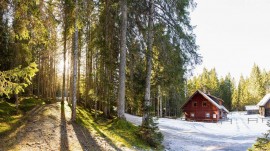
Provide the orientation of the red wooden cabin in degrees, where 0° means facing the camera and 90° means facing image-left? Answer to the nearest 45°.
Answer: approximately 0°
